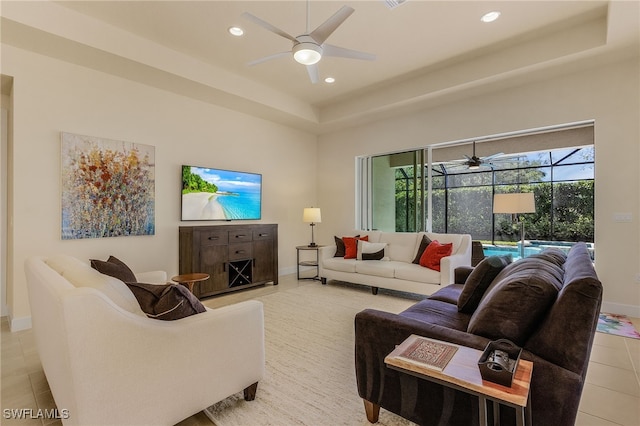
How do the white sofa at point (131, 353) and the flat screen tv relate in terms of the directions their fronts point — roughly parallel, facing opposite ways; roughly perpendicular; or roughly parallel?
roughly perpendicular

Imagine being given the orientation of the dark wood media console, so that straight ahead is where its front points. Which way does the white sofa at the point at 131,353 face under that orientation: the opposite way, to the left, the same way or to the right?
to the left

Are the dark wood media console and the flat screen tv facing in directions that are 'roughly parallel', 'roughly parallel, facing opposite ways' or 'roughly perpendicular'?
roughly parallel

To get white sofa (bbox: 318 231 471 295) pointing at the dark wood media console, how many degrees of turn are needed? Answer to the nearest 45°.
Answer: approximately 45° to its right

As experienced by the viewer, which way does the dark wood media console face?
facing the viewer and to the right of the viewer

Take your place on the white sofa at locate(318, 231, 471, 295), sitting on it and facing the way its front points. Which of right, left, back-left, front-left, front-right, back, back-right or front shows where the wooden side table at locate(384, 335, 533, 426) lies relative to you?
front-left

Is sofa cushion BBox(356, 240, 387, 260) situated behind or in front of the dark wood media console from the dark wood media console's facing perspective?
in front

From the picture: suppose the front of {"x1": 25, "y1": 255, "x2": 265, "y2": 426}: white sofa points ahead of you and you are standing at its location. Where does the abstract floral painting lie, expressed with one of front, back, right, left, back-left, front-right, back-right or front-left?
front-left

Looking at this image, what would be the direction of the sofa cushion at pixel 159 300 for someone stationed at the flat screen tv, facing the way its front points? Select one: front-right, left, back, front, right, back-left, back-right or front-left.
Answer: front-right

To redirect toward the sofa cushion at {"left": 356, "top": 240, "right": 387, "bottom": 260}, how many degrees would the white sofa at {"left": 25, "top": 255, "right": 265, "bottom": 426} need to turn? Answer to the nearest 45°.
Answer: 0° — it already faces it

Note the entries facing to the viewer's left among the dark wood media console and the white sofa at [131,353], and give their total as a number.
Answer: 0

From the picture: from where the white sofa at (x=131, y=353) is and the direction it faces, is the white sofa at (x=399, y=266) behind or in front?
in front

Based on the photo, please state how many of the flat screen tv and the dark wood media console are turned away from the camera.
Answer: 0

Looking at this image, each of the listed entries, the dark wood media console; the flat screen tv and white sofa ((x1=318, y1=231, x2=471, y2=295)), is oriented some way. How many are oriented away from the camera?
0

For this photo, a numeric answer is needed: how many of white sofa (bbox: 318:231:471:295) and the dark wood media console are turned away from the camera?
0

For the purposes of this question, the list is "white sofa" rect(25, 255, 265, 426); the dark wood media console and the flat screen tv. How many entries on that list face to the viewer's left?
0

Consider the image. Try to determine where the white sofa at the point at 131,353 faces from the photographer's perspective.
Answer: facing away from the viewer and to the right of the viewer

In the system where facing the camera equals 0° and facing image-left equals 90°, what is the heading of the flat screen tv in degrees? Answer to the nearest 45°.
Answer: approximately 315°
